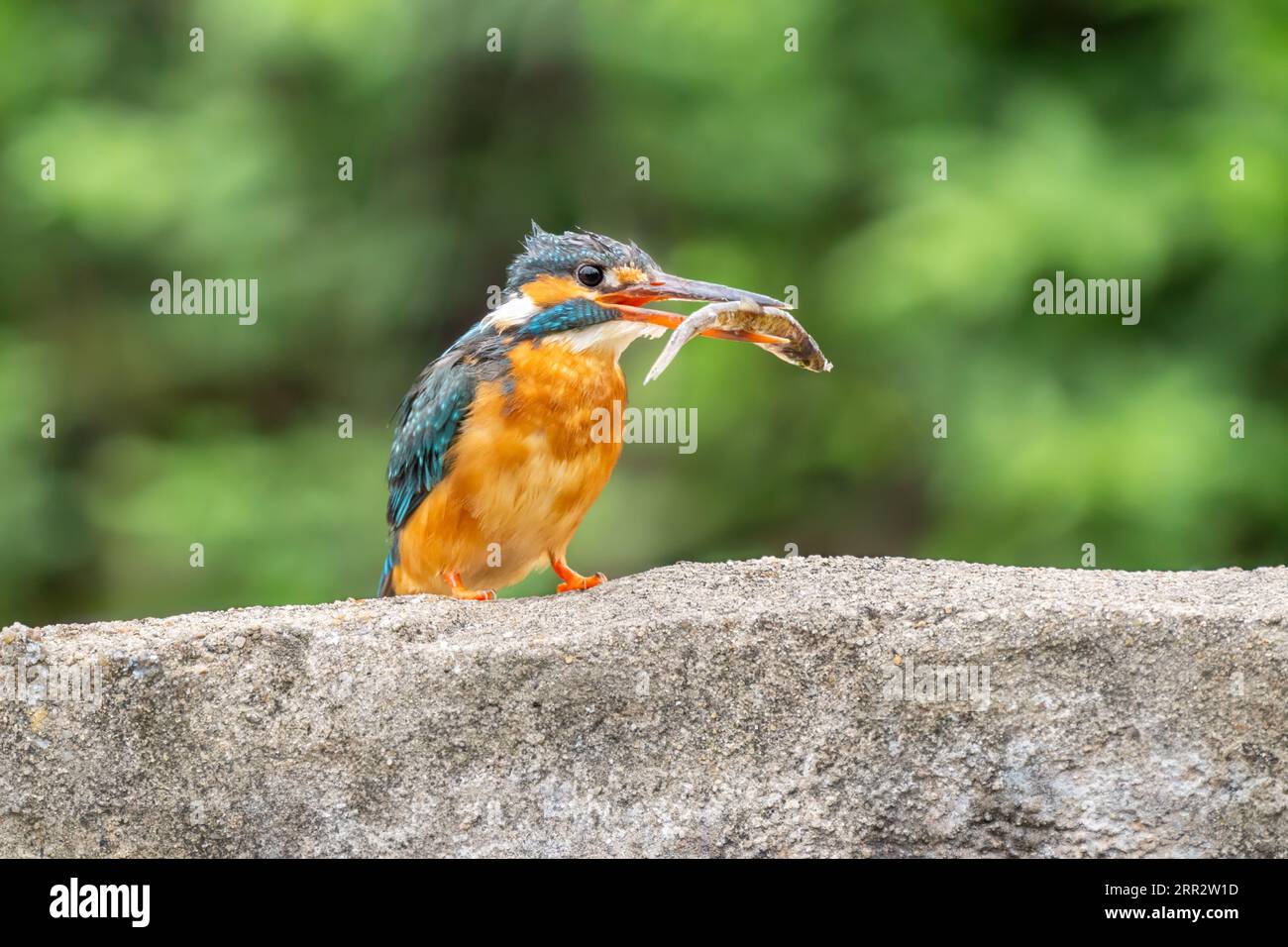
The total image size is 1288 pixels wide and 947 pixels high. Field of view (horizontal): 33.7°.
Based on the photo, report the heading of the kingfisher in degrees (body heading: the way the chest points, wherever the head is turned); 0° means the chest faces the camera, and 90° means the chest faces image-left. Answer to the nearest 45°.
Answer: approximately 315°
